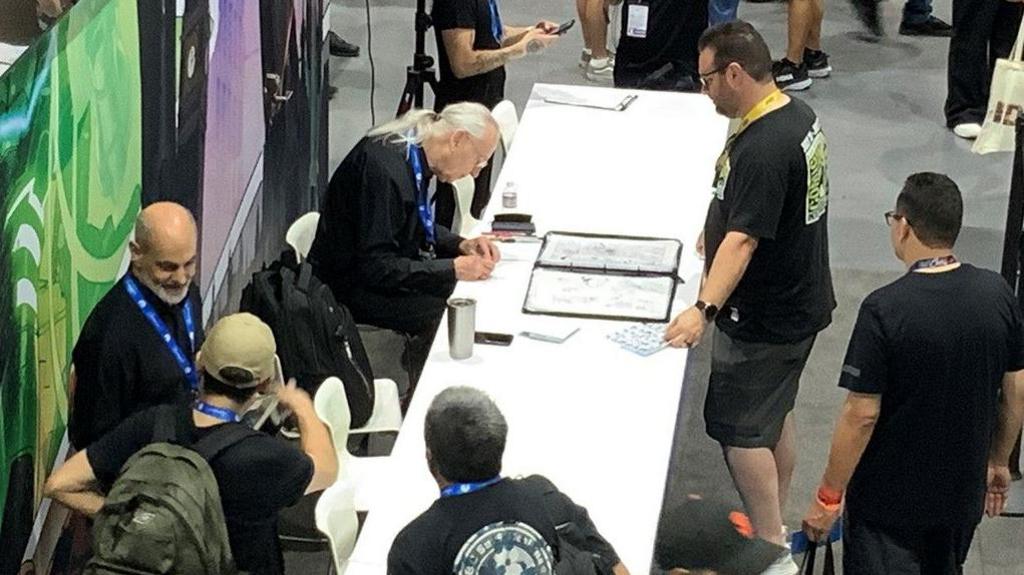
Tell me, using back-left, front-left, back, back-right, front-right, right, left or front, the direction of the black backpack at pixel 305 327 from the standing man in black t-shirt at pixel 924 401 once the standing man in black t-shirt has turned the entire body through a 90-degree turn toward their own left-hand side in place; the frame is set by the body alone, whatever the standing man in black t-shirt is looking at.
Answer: front-right

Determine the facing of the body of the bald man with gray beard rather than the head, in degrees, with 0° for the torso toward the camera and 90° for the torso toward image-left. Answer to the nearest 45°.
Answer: approximately 315°

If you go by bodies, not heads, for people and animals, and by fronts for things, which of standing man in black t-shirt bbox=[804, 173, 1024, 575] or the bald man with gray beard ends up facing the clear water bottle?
the standing man in black t-shirt

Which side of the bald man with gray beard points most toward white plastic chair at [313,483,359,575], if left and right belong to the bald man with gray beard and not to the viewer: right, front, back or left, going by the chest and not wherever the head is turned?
front

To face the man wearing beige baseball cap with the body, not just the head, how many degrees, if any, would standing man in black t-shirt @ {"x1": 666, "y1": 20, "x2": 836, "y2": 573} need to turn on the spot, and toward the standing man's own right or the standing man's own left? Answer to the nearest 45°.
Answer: approximately 45° to the standing man's own left

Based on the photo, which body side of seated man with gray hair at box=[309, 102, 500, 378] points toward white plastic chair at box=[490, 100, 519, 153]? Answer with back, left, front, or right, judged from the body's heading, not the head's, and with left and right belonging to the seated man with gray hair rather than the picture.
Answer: left

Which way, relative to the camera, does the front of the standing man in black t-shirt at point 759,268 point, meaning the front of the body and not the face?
to the viewer's left

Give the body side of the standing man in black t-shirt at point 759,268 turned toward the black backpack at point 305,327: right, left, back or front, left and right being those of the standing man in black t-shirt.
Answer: front

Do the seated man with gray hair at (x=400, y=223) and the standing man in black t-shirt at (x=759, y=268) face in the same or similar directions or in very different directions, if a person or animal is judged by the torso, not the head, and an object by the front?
very different directions

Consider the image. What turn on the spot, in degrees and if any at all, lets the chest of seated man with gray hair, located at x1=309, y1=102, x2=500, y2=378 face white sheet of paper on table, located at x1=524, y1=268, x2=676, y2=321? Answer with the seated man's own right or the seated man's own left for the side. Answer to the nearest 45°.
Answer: approximately 45° to the seated man's own right

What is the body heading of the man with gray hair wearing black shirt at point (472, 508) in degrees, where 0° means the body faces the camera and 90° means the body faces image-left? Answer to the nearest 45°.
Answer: approximately 180°

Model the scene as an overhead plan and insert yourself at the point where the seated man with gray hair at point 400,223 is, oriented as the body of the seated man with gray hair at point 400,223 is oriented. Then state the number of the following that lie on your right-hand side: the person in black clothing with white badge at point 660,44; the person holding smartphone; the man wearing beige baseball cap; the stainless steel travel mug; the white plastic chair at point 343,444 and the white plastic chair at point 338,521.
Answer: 4

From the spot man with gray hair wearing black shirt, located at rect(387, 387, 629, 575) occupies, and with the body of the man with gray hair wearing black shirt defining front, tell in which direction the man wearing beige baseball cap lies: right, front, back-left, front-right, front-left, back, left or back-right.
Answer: front-left

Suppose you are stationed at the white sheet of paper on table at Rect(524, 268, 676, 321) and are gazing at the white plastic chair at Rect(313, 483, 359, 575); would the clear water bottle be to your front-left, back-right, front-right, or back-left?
back-right

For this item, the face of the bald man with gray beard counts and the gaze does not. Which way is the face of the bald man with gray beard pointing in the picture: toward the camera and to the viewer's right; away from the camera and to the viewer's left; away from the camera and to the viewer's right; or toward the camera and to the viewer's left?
toward the camera and to the viewer's right

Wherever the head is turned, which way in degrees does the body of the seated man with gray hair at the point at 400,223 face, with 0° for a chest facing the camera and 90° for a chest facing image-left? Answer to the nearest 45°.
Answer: approximately 270°

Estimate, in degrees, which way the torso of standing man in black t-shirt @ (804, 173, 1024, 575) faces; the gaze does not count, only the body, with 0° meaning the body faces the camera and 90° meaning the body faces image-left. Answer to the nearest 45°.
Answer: approximately 135°
